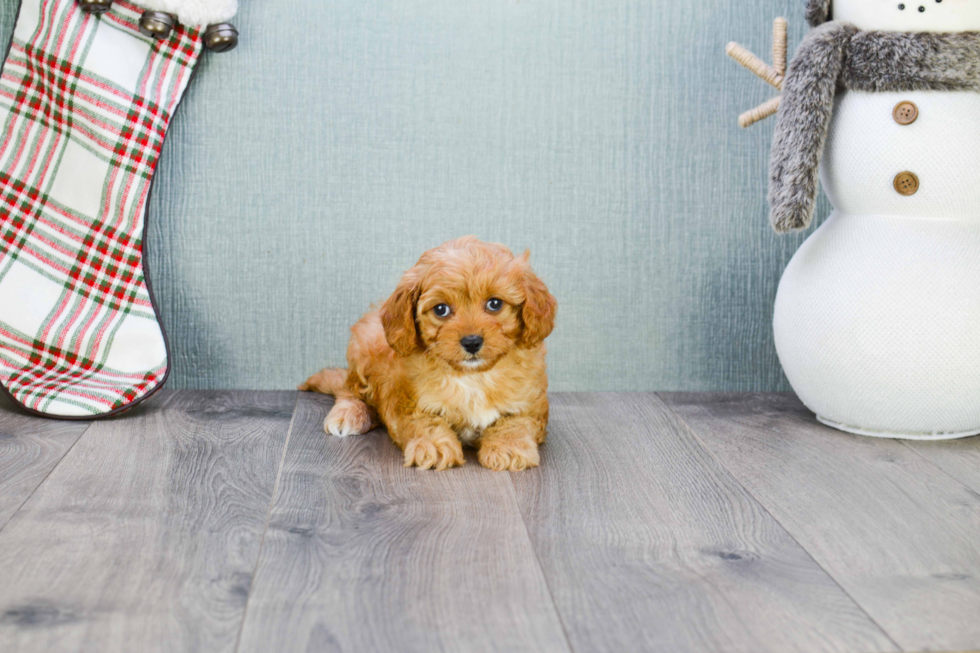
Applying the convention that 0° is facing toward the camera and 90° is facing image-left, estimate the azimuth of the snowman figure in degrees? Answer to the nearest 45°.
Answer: approximately 0°

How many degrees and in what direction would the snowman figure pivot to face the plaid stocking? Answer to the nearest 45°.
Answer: approximately 90° to its right

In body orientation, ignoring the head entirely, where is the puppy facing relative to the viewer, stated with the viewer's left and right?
facing the viewer and to the right of the viewer

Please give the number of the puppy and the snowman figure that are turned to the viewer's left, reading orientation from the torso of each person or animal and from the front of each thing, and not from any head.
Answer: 0

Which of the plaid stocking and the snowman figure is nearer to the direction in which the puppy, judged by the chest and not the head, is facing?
the snowman figure

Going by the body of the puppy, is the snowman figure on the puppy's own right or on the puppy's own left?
on the puppy's own left

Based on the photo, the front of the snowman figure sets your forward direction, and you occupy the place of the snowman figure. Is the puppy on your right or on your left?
on your right
